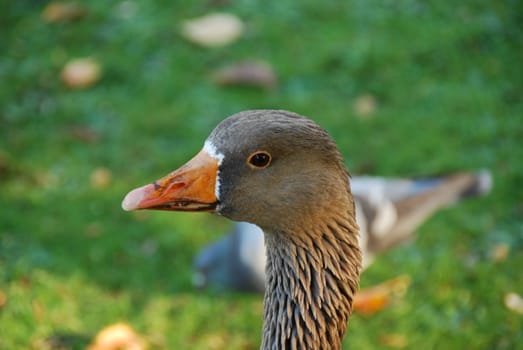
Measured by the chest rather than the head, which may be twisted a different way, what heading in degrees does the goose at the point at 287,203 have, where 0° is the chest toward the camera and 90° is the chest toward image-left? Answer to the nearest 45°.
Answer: approximately 90°

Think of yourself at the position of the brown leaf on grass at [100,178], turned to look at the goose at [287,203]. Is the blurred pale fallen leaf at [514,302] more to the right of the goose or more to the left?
left

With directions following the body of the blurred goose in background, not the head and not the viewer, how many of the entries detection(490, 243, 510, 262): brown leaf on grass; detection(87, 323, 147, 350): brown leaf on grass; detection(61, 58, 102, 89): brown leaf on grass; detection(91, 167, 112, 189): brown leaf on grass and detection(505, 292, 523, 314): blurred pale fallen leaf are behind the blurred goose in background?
2

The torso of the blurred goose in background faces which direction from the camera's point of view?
to the viewer's left

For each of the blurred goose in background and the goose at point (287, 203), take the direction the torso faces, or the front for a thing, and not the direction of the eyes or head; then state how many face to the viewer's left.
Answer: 2

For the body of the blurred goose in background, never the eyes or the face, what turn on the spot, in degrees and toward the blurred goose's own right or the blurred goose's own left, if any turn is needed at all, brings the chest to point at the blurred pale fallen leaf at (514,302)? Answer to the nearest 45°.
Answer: approximately 180°

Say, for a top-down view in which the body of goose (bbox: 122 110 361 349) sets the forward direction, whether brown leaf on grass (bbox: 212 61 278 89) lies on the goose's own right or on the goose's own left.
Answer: on the goose's own right
